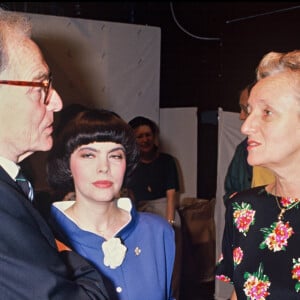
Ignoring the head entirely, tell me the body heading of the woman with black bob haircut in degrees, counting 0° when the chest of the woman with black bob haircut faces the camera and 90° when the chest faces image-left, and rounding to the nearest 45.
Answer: approximately 0°
